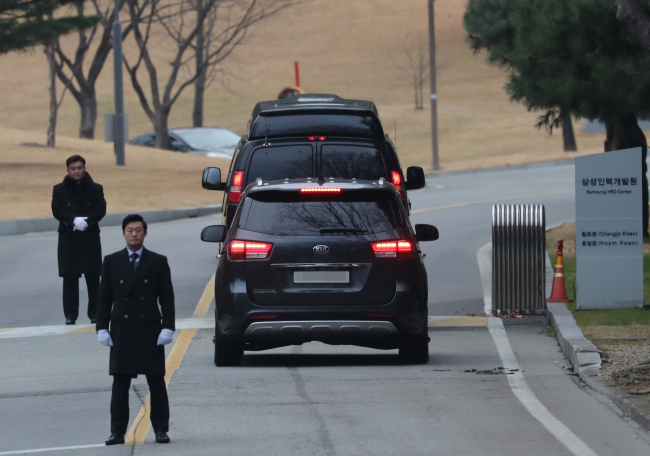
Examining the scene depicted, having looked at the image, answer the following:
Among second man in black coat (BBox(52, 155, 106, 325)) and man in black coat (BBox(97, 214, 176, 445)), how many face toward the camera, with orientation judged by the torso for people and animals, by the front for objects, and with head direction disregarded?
2

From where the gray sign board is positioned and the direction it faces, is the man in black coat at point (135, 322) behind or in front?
in front

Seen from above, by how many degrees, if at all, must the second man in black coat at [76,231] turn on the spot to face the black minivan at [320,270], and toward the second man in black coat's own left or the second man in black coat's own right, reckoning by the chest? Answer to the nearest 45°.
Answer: approximately 45° to the second man in black coat's own left

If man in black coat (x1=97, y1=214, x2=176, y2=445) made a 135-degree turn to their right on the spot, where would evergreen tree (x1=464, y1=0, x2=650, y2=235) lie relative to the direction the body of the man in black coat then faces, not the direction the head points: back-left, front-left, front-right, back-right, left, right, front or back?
right

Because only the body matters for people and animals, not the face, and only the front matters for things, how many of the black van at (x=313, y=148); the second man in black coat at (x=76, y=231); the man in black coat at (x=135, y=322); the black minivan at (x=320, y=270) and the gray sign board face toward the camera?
3

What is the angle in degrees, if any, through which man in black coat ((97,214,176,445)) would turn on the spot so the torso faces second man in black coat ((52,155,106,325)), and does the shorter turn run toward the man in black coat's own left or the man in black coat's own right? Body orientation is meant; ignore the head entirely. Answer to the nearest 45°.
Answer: approximately 180°

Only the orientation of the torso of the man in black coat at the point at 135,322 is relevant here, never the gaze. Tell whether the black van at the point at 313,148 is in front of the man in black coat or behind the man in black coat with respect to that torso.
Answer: behind

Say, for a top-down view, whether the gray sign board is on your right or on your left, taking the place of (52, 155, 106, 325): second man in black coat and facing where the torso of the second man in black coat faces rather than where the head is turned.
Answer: on your left

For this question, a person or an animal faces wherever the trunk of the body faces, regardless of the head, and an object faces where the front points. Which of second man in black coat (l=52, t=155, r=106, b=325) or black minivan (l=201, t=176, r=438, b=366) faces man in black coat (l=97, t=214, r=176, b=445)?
the second man in black coat

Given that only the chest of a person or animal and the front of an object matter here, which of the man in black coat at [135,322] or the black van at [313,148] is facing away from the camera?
the black van

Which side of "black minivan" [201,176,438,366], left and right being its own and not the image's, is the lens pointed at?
back

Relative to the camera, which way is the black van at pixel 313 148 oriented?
away from the camera
